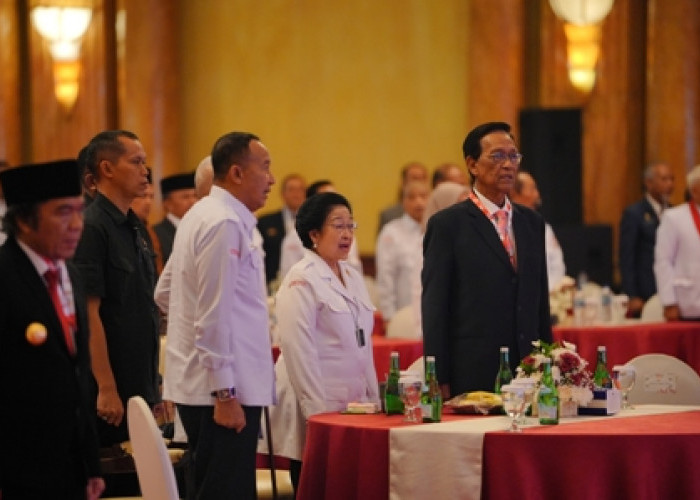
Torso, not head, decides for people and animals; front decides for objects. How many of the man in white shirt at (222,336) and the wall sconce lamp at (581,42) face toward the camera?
1

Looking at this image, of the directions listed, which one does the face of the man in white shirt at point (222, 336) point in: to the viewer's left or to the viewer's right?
to the viewer's right

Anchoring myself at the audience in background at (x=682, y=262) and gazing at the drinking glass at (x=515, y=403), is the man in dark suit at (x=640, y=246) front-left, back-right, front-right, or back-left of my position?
back-right

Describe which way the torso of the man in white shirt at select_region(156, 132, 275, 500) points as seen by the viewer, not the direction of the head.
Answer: to the viewer's right

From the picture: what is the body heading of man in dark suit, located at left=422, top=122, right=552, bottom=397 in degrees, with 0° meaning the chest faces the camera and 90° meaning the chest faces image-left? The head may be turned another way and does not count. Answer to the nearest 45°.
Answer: approximately 315°

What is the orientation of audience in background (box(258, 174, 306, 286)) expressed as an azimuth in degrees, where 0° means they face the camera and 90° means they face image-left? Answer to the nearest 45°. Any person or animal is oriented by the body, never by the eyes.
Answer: approximately 315°

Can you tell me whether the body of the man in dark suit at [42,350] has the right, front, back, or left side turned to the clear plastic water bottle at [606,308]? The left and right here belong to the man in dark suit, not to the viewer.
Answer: left
